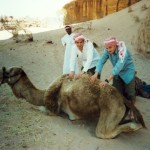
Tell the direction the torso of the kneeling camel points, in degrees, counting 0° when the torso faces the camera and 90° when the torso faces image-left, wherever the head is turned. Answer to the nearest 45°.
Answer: approximately 90°

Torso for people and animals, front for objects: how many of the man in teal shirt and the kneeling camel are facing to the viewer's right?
0

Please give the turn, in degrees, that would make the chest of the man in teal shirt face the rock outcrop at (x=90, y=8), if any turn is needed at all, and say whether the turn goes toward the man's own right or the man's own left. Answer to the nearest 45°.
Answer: approximately 135° to the man's own right

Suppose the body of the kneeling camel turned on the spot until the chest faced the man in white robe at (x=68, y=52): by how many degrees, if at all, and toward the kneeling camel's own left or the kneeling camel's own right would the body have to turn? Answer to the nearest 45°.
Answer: approximately 90° to the kneeling camel's own right

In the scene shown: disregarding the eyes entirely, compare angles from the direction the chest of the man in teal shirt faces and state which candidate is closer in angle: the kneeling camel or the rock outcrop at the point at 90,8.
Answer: the kneeling camel

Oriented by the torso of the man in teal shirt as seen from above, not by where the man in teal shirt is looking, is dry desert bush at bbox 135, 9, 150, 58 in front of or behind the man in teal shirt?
behind

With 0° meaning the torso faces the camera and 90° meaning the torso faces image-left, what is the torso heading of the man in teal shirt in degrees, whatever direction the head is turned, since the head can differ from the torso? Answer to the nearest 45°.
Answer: approximately 45°
